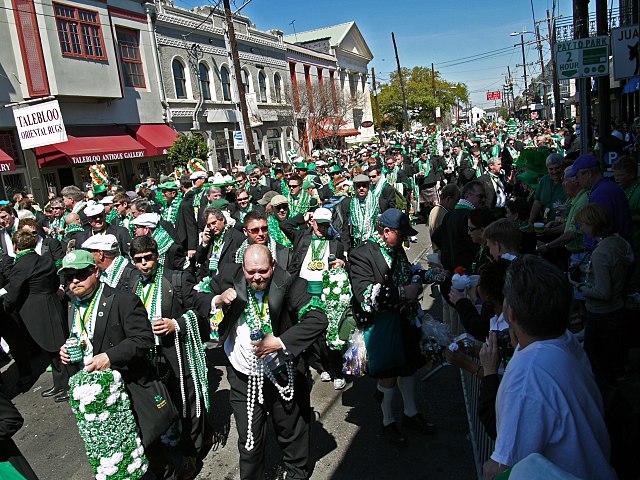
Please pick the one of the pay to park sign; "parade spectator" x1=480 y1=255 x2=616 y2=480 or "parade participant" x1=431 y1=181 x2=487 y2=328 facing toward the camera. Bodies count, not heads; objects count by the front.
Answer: the pay to park sign

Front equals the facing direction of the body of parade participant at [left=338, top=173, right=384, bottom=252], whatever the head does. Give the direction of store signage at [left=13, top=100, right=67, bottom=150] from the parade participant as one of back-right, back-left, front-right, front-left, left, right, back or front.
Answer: back-right

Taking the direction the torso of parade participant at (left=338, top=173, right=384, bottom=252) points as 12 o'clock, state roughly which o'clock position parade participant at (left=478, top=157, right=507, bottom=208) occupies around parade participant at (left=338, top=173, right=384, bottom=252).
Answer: parade participant at (left=478, top=157, right=507, bottom=208) is roughly at 8 o'clock from parade participant at (left=338, top=173, right=384, bottom=252).

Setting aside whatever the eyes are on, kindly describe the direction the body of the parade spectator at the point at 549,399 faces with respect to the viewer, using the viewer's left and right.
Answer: facing away from the viewer and to the left of the viewer

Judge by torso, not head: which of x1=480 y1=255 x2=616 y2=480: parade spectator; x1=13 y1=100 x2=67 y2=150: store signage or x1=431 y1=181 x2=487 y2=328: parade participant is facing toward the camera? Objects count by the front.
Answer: the store signage

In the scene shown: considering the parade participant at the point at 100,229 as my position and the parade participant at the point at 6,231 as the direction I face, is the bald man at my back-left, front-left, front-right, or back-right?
back-left

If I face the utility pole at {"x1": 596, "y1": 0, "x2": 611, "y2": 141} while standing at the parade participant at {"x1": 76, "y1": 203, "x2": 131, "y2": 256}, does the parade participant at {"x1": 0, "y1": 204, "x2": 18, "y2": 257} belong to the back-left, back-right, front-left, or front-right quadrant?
back-left

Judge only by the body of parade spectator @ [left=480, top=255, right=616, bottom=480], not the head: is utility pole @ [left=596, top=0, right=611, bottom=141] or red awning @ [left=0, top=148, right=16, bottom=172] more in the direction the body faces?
the red awning

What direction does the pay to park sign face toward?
toward the camera

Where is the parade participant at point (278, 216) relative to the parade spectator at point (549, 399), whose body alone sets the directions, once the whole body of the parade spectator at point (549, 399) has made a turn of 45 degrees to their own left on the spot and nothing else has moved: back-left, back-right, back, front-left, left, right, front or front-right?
front-right

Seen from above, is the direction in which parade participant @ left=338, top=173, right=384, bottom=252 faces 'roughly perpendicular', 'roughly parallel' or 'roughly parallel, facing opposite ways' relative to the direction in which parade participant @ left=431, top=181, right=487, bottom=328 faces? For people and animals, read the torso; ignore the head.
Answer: roughly perpendicular

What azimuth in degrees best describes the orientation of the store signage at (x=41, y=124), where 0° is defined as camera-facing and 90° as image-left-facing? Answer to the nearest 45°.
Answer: approximately 0°
